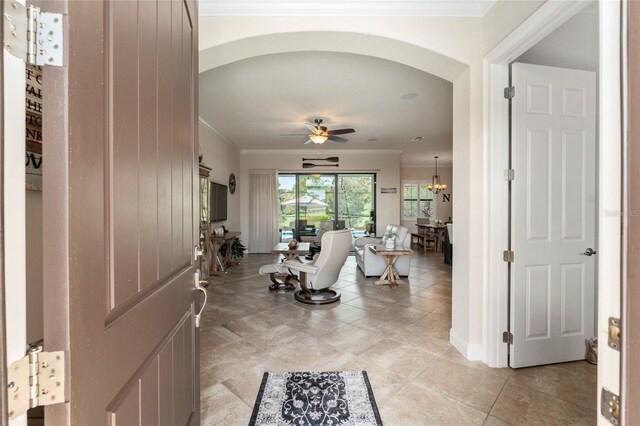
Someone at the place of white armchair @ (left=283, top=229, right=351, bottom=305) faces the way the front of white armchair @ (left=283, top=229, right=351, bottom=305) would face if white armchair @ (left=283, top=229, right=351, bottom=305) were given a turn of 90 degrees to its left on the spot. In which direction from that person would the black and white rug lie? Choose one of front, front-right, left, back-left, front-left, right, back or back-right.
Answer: front-left

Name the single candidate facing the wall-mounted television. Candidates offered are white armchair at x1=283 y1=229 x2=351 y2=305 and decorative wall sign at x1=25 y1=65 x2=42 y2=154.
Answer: the white armchair

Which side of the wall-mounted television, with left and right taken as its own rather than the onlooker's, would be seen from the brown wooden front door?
right

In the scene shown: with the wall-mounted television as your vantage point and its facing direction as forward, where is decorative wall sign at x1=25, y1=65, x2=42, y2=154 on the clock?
The decorative wall sign is roughly at 3 o'clock from the wall-mounted television.

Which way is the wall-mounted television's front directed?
to the viewer's right

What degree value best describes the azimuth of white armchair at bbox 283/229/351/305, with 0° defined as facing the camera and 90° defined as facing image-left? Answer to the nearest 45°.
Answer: approximately 135°

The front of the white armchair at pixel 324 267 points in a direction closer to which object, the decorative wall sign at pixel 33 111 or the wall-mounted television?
the wall-mounted television

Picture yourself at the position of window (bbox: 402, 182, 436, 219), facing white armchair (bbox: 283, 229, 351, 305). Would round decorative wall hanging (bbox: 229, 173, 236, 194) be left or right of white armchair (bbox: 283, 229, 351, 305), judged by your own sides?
right

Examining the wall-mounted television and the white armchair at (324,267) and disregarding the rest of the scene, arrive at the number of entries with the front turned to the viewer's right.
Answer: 1

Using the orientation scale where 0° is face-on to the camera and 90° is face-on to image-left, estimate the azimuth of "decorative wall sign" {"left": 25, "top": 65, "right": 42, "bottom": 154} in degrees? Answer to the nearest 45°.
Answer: approximately 315°
